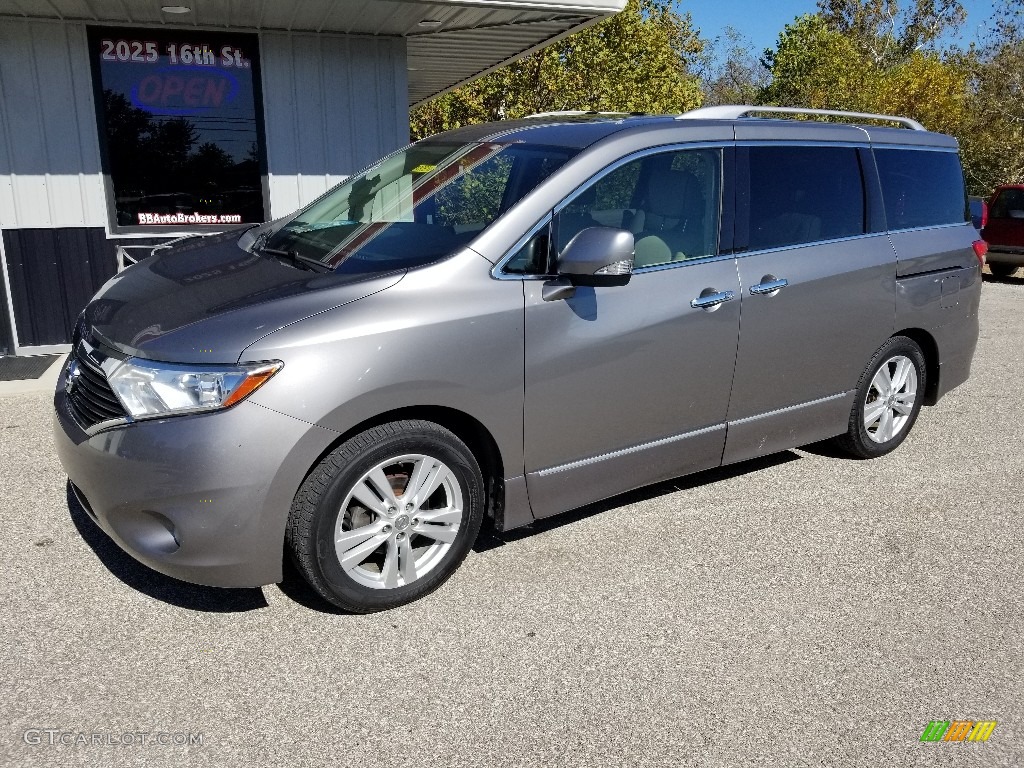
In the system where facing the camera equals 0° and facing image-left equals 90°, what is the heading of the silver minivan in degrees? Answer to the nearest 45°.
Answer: approximately 45°

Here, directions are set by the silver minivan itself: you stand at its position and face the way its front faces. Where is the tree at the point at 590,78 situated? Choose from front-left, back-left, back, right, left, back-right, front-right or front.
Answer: back-right

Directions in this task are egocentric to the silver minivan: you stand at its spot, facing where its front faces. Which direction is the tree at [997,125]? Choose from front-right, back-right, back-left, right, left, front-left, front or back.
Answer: back

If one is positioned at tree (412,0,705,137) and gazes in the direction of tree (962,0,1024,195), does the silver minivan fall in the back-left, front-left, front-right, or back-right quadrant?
back-right

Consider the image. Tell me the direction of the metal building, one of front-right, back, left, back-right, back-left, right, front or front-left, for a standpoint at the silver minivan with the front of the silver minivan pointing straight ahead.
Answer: right

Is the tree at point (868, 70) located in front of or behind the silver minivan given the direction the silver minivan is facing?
behind

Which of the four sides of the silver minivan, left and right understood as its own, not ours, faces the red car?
back
